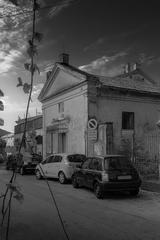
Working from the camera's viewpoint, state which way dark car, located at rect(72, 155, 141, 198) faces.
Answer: facing away from the viewer and to the left of the viewer

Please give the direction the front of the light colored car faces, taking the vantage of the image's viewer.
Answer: facing away from the viewer and to the left of the viewer

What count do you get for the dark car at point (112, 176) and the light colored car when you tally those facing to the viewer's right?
0

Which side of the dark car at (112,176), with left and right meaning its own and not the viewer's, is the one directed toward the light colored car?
front

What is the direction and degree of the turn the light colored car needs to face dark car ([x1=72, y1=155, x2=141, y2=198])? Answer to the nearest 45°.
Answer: approximately 135° to its left
